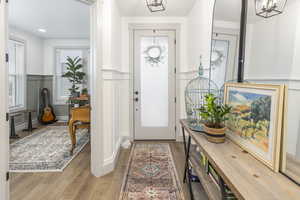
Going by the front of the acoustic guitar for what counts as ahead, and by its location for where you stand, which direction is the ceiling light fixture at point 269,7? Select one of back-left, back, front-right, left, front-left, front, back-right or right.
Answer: front

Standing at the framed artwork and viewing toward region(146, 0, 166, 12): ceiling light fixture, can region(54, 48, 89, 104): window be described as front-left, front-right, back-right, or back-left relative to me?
front-left

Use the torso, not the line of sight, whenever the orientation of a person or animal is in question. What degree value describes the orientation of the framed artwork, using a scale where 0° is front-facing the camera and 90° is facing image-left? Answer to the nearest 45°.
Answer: approximately 45°

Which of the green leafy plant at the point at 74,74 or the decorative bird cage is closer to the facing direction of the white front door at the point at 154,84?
the decorative bird cage

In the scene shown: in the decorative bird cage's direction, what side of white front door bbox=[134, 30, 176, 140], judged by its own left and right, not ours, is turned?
front

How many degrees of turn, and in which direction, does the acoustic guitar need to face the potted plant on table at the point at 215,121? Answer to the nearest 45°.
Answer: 0° — it already faces it

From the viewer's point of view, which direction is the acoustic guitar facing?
toward the camera

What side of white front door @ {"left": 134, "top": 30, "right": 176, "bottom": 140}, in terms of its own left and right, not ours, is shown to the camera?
front

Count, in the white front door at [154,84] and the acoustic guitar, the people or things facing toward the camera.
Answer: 2

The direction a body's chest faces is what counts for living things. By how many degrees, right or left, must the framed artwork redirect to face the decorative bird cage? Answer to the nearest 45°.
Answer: approximately 90° to its right

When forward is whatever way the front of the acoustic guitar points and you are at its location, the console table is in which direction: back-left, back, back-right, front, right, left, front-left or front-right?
front

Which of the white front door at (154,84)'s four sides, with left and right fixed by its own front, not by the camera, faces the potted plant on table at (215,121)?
front

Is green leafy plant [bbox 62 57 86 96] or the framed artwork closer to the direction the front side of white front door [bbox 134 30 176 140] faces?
the framed artwork

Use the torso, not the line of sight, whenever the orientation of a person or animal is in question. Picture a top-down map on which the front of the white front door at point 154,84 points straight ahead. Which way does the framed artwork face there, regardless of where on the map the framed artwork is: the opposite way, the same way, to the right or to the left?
to the right
